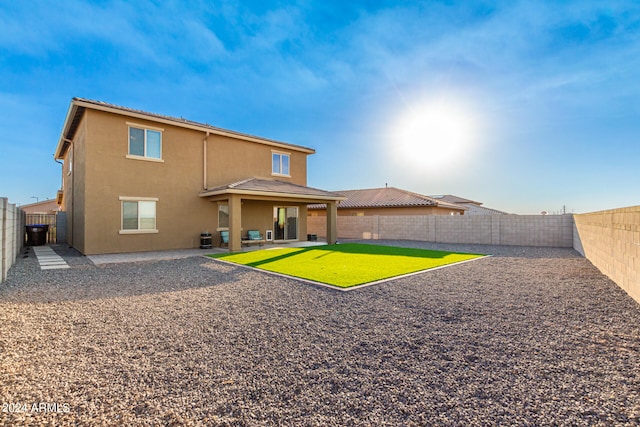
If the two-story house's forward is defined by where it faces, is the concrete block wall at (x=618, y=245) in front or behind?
behind

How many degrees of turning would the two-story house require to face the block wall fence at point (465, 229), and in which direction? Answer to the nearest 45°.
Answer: approximately 135° to its right

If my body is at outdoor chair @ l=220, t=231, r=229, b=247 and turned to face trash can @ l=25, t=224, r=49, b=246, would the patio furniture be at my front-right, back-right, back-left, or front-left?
back-right

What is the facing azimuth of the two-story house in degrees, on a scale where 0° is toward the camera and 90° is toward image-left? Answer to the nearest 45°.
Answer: approximately 135°
